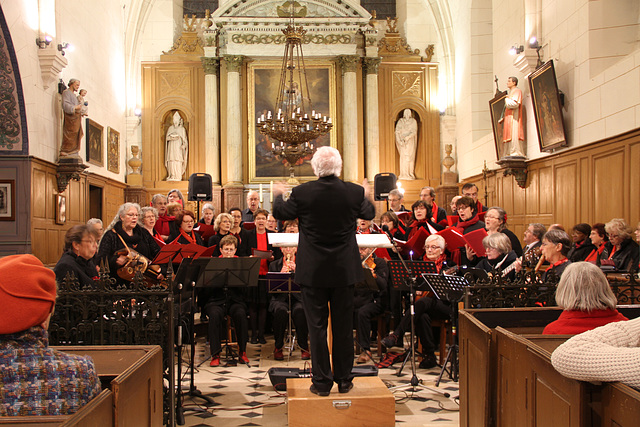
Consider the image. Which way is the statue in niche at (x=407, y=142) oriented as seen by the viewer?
toward the camera

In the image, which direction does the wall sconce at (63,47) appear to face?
to the viewer's right

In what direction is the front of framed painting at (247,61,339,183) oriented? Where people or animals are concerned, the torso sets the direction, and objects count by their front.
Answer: toward the camera

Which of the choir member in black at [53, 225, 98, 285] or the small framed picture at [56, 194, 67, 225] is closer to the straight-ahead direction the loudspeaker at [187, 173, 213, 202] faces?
the choir member in black

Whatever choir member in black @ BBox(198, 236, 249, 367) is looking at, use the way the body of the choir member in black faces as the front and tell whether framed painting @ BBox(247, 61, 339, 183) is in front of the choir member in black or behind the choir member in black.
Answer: behind

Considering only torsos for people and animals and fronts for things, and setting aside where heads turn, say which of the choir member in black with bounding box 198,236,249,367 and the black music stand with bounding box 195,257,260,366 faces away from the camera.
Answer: the black music stand

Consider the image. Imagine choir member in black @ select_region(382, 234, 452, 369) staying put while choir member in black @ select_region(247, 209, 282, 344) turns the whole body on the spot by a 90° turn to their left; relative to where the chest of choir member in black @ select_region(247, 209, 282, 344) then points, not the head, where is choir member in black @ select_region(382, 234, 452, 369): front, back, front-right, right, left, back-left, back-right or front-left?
front-right

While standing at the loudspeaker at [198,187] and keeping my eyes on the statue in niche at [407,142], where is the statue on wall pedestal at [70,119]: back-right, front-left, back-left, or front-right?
back-right

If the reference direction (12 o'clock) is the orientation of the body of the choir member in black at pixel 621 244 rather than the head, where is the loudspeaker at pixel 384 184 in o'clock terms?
The loudspeaker is roughly at 3 o'clock from the choir member in black.

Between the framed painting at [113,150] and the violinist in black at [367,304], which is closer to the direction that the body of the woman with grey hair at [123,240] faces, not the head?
the violinist in black

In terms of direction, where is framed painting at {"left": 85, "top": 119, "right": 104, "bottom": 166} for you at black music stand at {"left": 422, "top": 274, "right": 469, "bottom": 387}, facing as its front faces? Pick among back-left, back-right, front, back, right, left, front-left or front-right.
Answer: left

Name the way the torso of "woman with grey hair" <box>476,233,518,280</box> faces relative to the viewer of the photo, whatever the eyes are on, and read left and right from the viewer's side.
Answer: facing the viewer and to the left of the viewer

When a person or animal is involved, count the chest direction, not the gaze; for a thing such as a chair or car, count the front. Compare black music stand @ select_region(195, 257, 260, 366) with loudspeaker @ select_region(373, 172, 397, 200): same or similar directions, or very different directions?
very different directions

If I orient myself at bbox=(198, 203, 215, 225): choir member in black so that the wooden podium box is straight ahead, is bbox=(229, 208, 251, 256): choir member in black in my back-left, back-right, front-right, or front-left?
front-left

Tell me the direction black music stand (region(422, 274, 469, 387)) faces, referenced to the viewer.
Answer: facing away from the viewer and to the right of the viewer

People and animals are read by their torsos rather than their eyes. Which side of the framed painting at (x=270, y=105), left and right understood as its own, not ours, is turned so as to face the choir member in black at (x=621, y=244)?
front

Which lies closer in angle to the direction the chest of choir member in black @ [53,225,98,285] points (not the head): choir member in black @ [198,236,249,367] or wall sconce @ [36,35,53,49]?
the choir member in black
